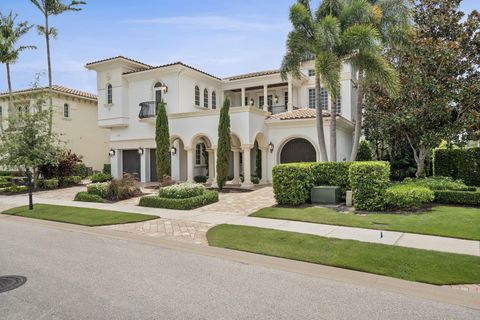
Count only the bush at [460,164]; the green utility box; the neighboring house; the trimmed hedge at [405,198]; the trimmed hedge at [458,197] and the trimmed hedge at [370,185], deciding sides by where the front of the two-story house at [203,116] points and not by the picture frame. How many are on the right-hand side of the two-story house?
1

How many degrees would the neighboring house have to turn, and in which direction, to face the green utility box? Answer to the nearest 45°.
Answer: approximately 45° to its left

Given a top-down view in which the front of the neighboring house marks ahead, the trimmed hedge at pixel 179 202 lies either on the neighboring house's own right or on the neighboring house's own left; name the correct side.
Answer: on the neighboring house's own left

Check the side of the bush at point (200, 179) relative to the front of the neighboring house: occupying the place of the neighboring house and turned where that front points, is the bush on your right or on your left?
on your left

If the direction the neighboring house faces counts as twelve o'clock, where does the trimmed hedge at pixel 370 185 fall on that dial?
The trimmed hedge is roughly at 10 o'clock from the neighboring house.

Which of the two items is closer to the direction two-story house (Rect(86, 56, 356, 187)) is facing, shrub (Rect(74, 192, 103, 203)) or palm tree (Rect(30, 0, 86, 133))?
the shrub

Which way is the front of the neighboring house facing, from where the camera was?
facing the viewer and to the left of the viewer

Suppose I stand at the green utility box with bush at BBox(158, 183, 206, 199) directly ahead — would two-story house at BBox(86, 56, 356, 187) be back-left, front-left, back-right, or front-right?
front-right

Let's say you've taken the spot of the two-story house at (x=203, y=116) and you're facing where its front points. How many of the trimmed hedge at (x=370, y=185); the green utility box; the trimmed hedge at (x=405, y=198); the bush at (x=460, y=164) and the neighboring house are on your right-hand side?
1

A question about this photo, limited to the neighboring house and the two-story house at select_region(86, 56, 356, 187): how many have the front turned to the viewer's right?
0

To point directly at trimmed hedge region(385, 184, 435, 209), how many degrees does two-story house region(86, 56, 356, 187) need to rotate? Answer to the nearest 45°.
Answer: approximately 90° to its left

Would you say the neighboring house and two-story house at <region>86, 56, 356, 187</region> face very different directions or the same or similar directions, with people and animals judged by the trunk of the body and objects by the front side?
same or similar directions

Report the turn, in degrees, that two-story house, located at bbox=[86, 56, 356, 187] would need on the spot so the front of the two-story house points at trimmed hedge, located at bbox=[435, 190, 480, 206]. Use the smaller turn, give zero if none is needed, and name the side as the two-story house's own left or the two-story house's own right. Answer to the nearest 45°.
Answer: approximately 90° to the two-story house's own left
